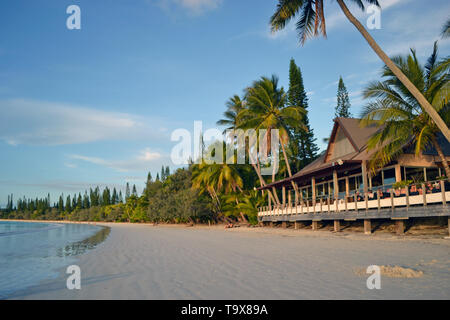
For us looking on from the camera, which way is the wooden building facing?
facing the viewer and to the left of the viewer

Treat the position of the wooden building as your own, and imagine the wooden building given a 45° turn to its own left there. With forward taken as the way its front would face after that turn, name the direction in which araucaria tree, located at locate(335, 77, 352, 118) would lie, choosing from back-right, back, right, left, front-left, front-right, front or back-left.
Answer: back

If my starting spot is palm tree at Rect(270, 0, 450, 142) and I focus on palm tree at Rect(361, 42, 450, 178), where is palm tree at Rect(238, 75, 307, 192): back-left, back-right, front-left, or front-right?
front-left

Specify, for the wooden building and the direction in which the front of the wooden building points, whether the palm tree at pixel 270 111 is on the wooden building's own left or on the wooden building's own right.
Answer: on the wooden building's own right

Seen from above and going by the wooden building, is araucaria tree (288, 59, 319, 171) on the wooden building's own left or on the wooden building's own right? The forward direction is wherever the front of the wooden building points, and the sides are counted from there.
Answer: on the wooden building's own right
